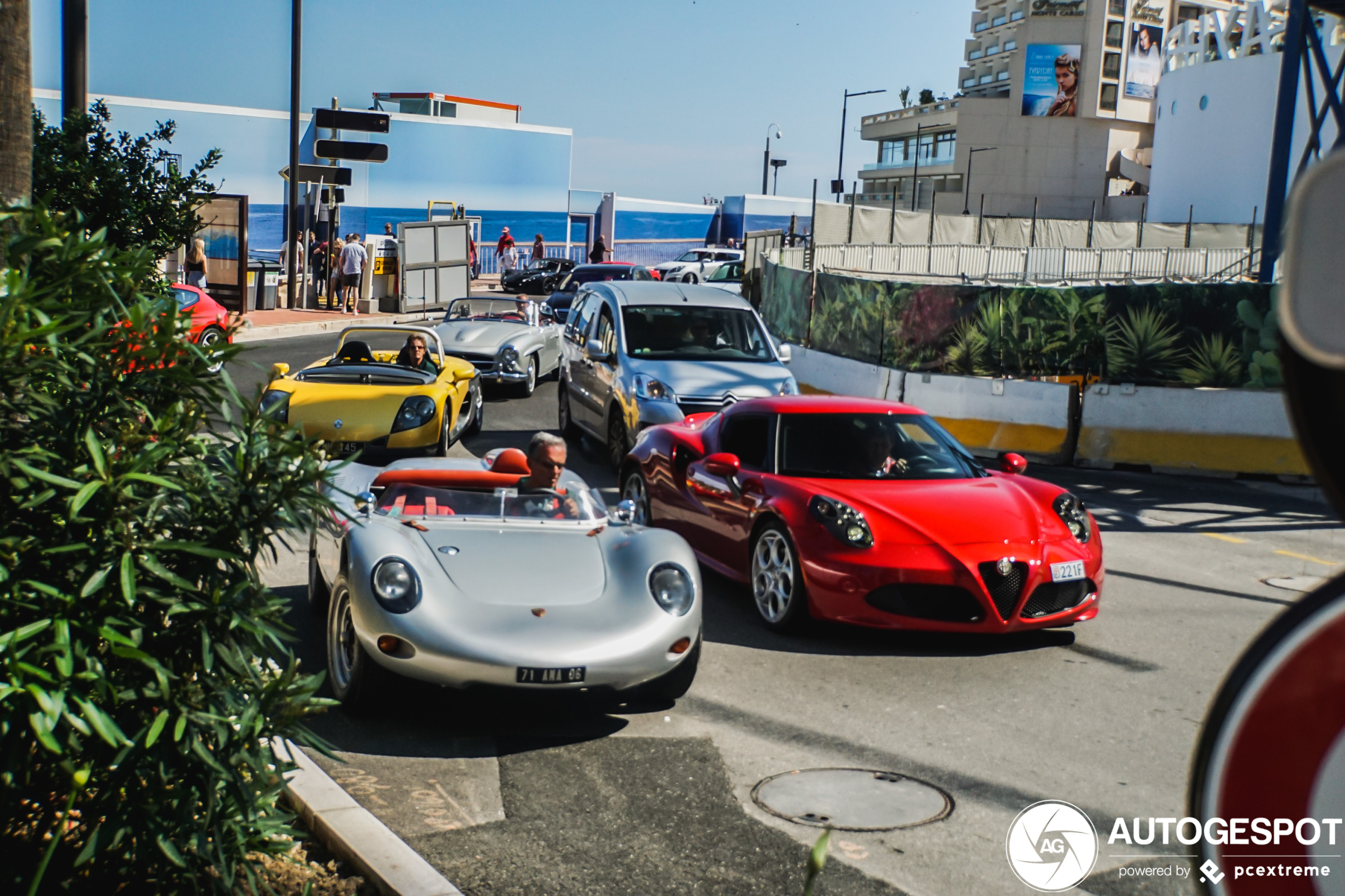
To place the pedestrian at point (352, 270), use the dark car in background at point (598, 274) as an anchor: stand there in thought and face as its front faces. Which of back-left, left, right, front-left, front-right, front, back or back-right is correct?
front-right

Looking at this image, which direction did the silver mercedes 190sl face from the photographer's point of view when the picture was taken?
facing the viewer and to the left of the viewer

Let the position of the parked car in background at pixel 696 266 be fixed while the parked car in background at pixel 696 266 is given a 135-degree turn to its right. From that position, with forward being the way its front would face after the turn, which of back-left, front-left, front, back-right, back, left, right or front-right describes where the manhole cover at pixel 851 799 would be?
back

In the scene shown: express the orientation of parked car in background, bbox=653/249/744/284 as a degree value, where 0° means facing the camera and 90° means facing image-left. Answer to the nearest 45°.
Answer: approximately 45°

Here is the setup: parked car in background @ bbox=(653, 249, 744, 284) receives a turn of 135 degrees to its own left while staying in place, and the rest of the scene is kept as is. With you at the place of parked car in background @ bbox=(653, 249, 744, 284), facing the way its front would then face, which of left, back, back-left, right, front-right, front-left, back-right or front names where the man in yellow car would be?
right

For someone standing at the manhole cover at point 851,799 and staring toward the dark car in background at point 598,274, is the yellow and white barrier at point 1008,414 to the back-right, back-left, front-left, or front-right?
front-right

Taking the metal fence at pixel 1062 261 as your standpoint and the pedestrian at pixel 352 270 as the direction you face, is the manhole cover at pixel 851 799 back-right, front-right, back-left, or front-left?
front-left

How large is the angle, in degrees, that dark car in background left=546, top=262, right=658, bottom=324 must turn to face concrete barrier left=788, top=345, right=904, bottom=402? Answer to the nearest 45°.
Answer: approximately 45° to its left
